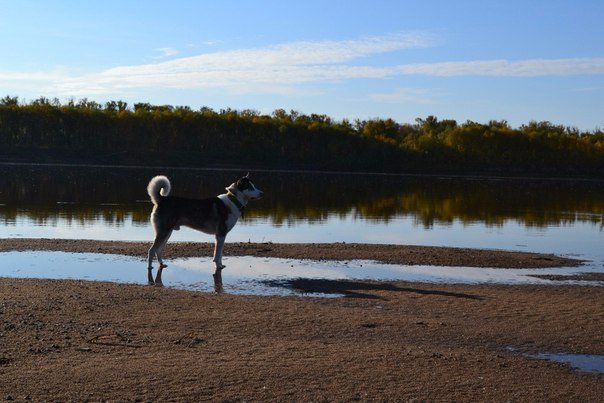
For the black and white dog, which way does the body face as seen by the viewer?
to the viewer's right
